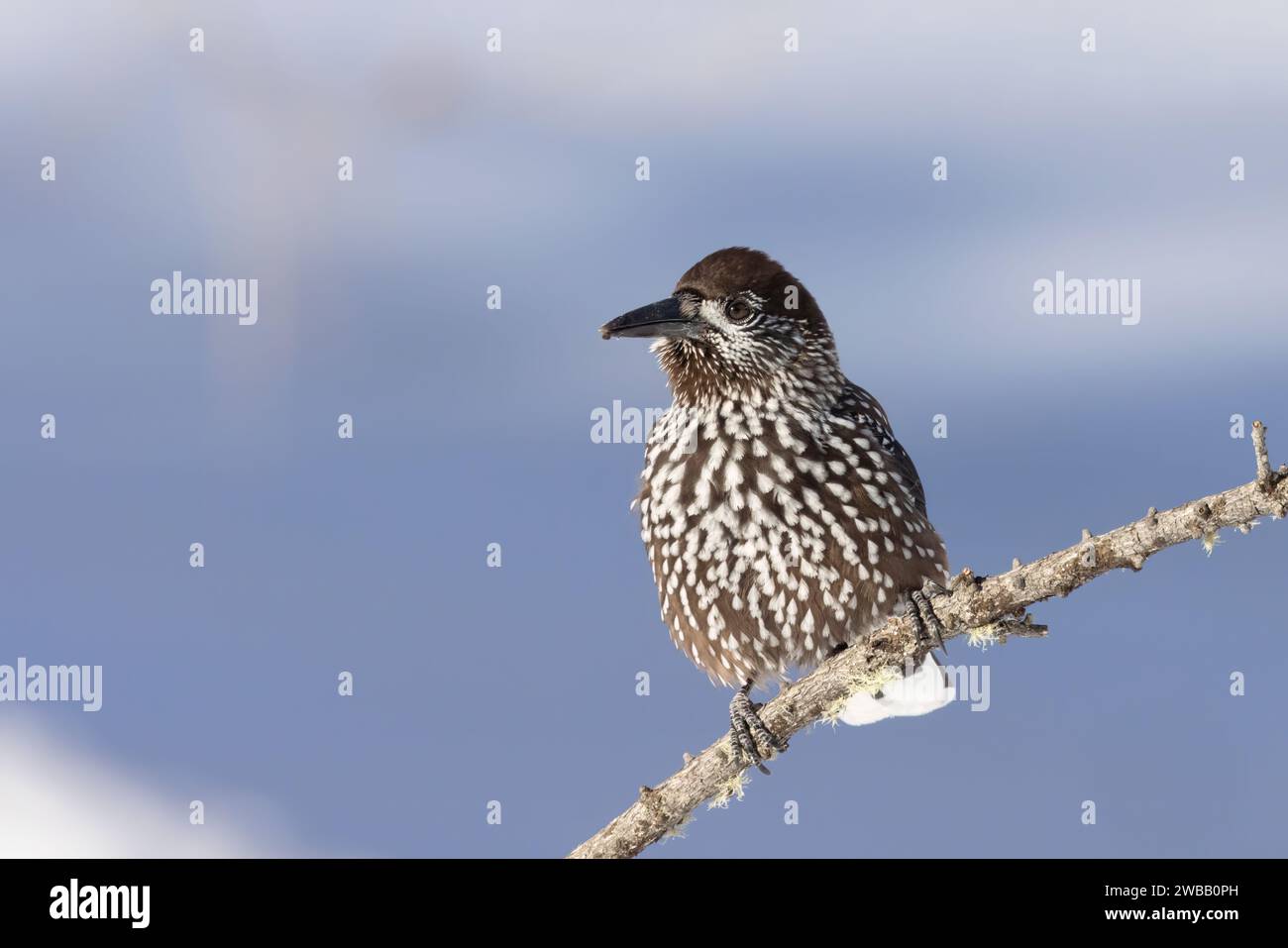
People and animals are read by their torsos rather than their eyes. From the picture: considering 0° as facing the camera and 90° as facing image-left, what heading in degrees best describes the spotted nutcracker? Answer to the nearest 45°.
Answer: approximately 45°
